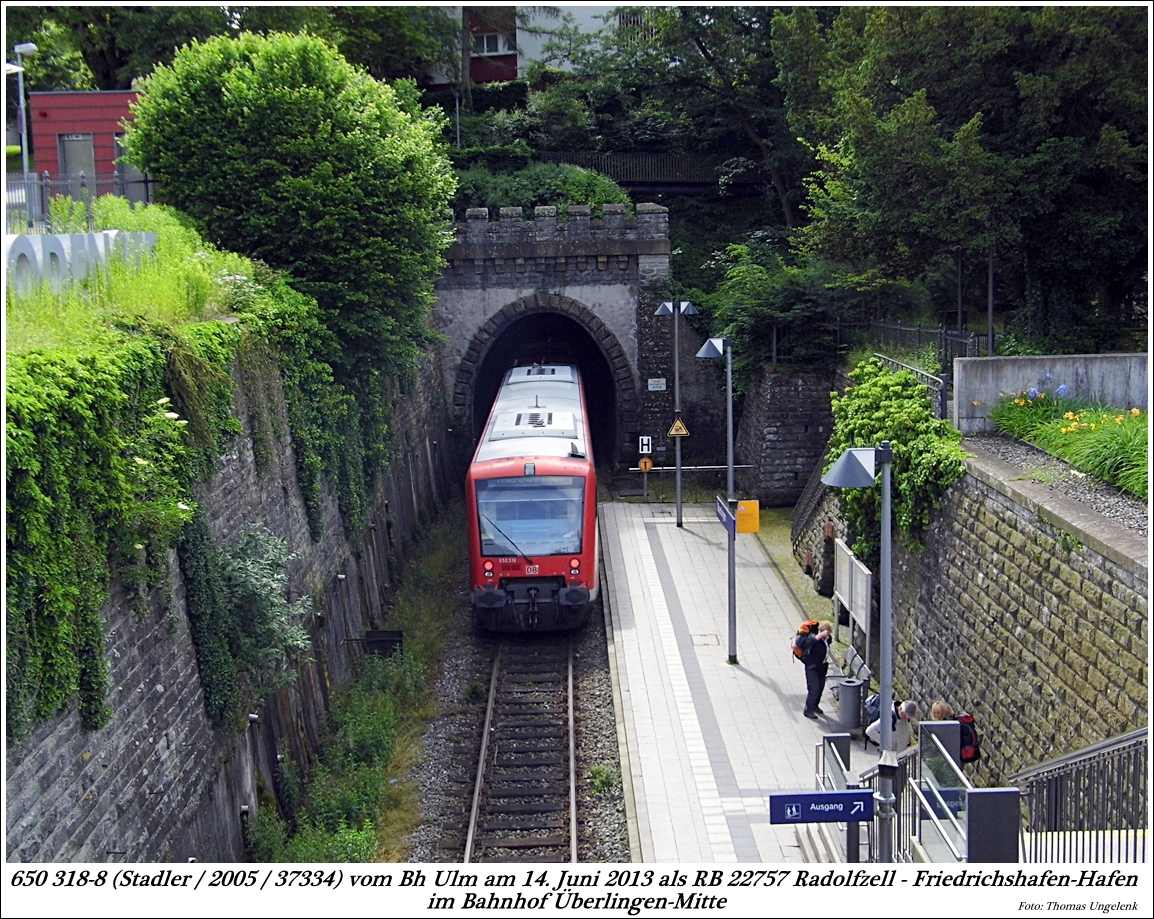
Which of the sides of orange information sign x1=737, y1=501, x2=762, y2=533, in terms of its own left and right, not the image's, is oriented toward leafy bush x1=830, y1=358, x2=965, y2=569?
left

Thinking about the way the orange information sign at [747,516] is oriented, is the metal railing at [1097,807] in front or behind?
in front

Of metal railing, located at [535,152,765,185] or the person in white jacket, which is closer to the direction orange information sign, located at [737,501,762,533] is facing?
the person in white jacket

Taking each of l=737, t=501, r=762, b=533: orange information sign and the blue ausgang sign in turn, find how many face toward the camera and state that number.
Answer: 2

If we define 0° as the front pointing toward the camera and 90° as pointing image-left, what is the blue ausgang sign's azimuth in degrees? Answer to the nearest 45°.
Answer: approximately 0°

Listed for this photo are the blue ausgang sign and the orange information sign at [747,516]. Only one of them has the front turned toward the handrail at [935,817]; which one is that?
the orange information sign

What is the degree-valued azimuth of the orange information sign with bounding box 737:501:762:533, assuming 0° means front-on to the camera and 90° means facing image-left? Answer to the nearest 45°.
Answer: approximately 0°

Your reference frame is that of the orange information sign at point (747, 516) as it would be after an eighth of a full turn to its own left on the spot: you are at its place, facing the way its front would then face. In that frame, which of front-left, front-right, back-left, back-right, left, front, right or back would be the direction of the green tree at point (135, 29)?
back

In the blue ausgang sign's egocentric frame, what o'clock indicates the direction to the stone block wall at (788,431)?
The stone block wall is roughly at 6 o'clock from the blue ausgang sign.

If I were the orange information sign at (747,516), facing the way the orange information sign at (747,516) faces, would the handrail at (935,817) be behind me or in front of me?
in front

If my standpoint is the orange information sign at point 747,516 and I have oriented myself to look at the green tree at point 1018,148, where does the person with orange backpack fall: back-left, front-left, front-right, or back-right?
back-right

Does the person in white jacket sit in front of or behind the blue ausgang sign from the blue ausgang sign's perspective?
behind

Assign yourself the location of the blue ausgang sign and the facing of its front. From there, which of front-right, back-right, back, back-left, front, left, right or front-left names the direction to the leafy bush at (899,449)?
back

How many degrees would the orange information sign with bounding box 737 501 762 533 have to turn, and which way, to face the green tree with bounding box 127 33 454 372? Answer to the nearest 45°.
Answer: approximately 90° to its right
